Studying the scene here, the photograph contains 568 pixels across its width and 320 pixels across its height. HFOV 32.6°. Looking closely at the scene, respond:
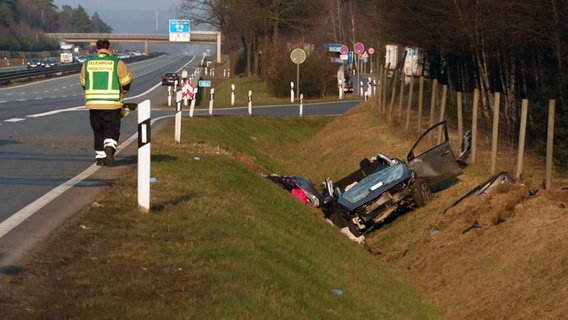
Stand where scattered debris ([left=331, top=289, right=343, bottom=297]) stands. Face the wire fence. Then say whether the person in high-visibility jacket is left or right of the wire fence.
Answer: left

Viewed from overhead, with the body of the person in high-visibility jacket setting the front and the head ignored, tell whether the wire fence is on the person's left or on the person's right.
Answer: on the person's right

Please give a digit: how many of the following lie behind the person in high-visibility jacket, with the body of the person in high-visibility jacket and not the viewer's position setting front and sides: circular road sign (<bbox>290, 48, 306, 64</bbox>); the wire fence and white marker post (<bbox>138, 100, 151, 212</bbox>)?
1

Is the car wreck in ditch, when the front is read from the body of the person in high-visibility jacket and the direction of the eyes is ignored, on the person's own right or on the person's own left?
on the person's own right

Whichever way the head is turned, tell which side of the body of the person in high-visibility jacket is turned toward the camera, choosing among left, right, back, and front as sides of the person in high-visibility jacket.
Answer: back

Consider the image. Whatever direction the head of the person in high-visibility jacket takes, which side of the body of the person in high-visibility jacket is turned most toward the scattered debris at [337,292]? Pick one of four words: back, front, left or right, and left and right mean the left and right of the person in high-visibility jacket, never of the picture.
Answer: back

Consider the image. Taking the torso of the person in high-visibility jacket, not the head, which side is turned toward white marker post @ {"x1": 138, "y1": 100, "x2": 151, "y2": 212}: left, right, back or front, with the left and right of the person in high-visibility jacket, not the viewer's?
back

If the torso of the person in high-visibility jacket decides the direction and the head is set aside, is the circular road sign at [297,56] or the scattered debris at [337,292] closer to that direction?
the circular road sign

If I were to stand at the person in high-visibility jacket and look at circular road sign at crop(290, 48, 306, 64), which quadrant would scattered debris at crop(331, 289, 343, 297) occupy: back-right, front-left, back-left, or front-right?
back-right

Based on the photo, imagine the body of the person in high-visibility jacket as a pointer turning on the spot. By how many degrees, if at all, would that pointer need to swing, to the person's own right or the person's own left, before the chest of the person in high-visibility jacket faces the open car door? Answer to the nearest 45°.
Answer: approximately 45° to the person's own right
